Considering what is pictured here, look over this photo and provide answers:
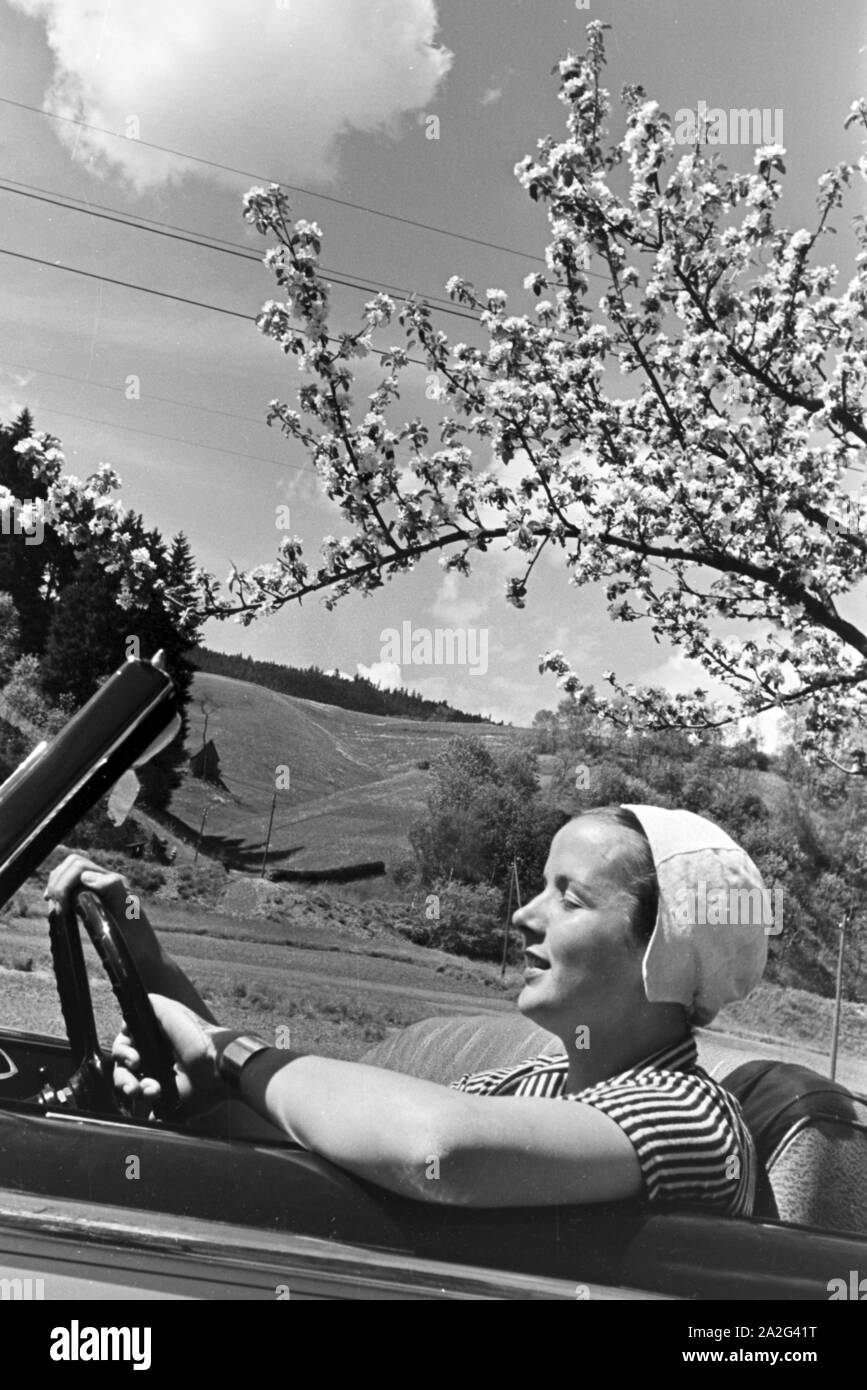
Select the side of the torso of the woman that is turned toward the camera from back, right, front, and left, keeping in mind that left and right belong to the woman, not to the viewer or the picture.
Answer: left

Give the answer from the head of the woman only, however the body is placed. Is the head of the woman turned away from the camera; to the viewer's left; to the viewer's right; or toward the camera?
to the viewer's left

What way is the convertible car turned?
to the viewer's left
